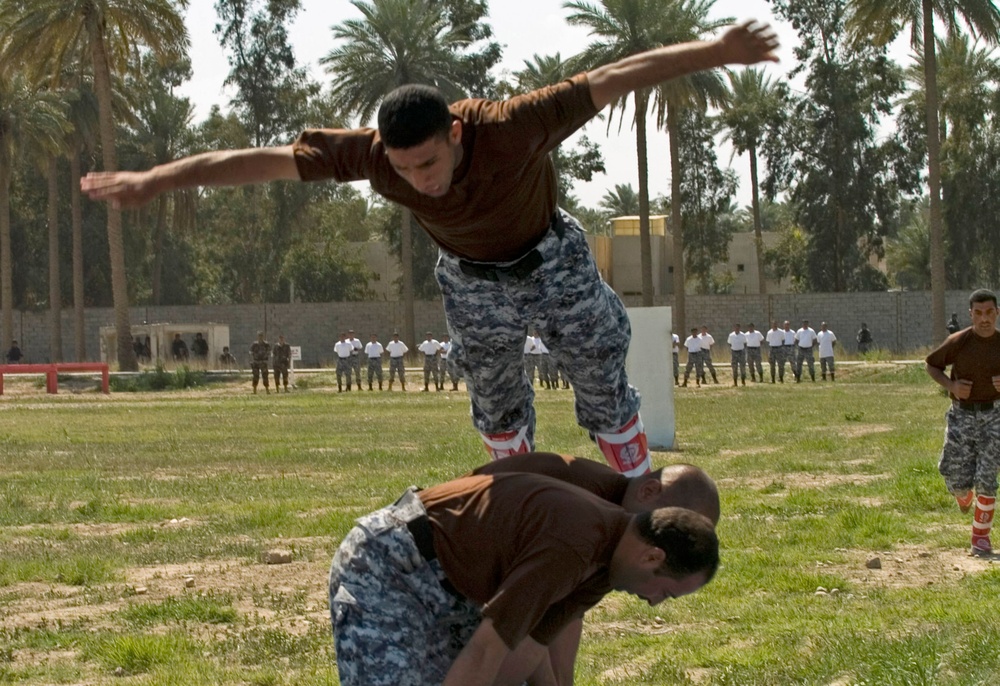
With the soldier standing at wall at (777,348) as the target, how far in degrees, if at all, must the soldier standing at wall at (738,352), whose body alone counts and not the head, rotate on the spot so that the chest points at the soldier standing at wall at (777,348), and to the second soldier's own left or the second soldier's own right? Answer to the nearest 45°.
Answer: approximately 135° to the second soldier's own left

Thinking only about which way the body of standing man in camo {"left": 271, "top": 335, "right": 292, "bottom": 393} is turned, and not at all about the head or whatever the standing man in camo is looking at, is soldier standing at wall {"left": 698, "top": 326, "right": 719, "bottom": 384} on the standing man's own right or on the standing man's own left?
on the standing man's own left

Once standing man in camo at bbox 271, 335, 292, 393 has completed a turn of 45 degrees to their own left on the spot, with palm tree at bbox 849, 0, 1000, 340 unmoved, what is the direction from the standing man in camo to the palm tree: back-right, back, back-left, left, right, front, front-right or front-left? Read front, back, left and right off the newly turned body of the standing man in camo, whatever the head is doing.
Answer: front-left

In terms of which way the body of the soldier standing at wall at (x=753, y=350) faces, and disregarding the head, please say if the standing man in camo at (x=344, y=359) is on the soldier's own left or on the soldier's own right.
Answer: on the soldier's own right

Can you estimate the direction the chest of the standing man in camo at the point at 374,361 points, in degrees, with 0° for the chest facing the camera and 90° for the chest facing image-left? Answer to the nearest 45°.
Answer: approximately 0°

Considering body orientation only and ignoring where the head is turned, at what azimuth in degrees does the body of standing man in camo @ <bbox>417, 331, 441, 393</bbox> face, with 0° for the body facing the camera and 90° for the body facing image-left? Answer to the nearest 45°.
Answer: approximately 0°

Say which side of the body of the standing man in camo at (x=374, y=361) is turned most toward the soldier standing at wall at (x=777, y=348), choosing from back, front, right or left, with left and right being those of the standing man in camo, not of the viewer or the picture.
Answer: left
